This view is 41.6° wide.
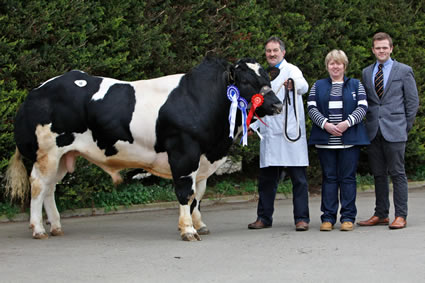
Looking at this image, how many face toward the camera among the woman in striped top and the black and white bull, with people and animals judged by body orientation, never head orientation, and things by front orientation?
1

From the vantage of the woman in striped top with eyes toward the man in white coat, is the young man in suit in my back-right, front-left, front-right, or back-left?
back-right

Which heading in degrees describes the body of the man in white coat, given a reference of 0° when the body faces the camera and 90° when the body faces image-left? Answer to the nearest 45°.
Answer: approximately 45°

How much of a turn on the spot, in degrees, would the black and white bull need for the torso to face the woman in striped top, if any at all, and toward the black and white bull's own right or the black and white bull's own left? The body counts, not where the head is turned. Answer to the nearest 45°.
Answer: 0° — it already faces them

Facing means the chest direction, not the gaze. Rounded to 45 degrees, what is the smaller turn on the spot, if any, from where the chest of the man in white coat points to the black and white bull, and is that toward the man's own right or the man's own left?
approximately 45° to the man's own right

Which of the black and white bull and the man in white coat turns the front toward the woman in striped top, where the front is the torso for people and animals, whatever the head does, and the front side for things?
the black and white bull

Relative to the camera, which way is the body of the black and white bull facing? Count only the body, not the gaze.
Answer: to the viewer's right

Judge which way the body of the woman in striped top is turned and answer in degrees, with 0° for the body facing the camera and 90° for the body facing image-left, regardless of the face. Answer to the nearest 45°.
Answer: approximately 0°

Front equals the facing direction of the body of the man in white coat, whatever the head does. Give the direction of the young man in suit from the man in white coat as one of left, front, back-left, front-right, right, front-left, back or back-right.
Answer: back-left
